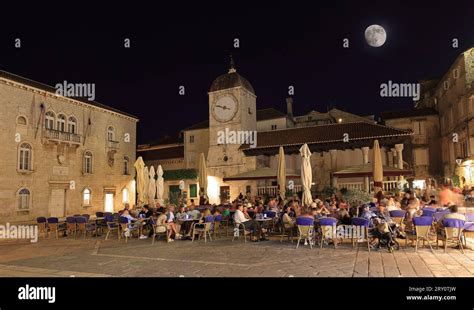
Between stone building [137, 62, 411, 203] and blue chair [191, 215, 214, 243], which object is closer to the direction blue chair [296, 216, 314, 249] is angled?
the stone building

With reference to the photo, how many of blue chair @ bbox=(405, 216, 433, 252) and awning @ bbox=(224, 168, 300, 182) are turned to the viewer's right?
0

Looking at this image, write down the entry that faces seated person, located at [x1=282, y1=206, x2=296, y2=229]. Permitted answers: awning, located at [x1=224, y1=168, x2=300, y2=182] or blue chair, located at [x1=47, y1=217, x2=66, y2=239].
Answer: the awning

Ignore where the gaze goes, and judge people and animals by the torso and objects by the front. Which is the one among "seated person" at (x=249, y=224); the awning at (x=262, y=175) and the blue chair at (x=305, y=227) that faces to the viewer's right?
the seated person

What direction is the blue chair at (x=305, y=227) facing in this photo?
away from the camera

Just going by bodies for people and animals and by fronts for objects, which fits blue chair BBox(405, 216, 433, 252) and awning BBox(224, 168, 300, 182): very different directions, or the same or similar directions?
very different directions

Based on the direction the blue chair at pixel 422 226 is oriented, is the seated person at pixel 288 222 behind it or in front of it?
in front

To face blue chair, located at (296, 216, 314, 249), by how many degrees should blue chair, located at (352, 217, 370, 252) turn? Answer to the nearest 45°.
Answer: approximately 90° to its left

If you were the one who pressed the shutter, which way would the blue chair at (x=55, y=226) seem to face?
facing away from the viewer and to the right of the viewer

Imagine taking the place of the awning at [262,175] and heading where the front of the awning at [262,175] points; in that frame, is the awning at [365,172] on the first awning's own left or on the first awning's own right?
on the first awning's own left

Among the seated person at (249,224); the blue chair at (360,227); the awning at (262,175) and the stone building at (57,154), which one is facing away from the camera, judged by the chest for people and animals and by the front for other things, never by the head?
the blue chair

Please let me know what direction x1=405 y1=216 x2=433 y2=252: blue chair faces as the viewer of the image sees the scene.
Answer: facing away from the viewer and to the left of the viewer

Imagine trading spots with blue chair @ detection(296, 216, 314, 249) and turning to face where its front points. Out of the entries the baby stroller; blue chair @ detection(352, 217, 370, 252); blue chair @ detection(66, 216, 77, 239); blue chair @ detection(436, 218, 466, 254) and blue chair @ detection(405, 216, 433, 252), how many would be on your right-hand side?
4

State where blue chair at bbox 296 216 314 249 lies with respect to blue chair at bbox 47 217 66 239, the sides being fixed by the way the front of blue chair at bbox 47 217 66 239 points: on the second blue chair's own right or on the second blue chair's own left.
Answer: on the second blue chair's own right
